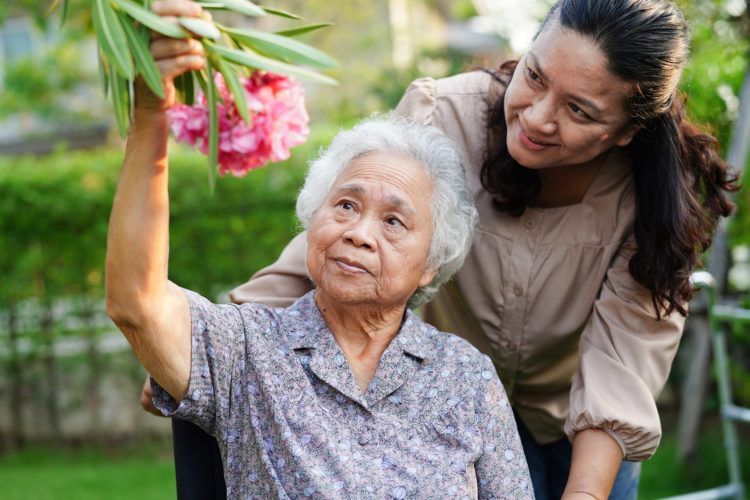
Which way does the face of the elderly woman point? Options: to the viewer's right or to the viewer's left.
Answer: to the viewer's left

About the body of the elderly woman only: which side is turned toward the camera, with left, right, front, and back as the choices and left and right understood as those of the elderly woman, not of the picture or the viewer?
front
